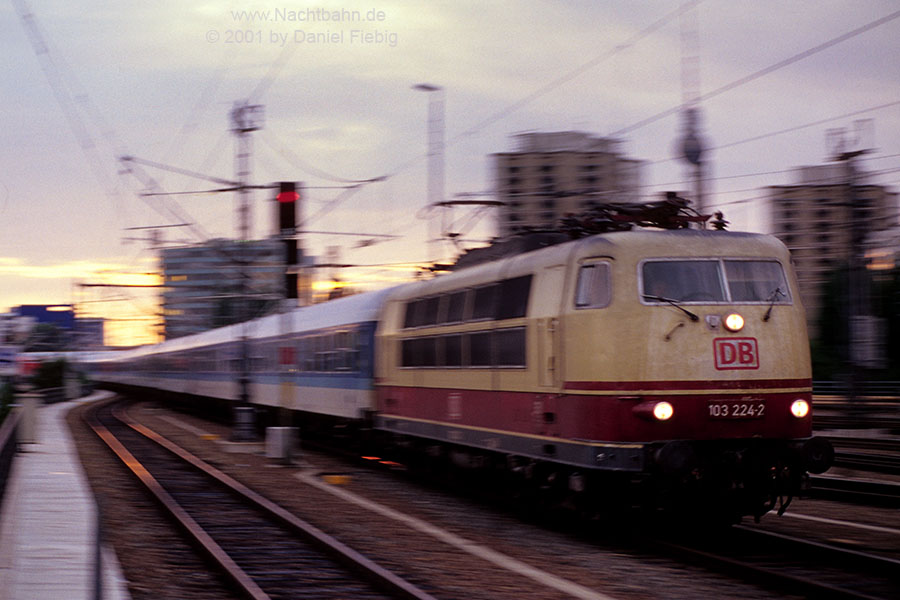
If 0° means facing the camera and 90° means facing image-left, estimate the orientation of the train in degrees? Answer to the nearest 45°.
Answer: approximately 315°
